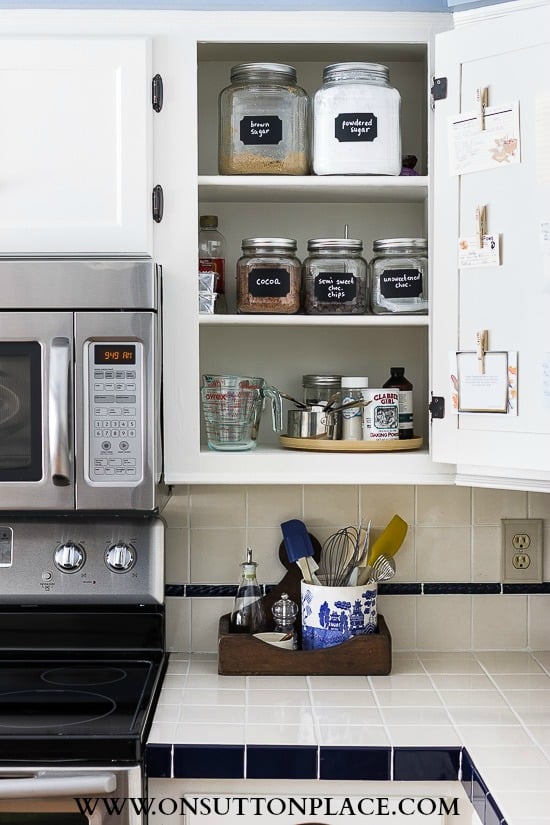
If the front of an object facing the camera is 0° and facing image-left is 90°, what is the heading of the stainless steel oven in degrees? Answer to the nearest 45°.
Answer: approximately 0°

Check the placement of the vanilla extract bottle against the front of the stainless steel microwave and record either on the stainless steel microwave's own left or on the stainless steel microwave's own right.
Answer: on the stainless steel microwave's own left

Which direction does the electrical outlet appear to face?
toward the camera

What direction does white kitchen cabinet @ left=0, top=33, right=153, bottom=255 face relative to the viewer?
toward the camera

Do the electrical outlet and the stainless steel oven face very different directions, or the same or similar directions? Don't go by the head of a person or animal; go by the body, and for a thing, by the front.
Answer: same or similar directions

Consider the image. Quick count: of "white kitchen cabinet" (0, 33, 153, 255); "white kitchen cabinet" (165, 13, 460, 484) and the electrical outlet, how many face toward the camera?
3

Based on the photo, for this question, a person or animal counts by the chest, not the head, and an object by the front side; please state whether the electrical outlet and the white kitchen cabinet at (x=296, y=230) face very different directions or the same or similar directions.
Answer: same or similar directions

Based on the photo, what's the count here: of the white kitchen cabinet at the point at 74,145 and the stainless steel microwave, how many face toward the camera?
2

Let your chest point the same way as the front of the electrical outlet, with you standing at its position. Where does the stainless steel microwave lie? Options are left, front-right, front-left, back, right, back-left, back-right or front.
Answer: front-right

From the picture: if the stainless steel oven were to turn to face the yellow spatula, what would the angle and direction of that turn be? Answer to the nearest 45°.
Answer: approximately 90° to its left

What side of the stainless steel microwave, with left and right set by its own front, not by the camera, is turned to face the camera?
front
